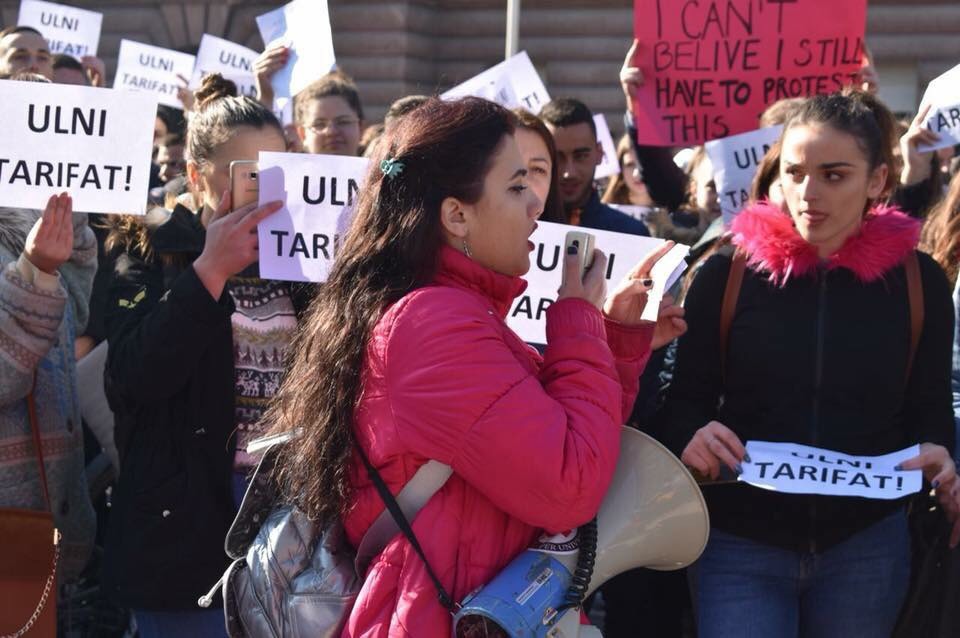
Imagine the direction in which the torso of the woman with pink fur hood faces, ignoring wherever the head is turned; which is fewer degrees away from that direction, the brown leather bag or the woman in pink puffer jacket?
the woman in pink puffer jacket

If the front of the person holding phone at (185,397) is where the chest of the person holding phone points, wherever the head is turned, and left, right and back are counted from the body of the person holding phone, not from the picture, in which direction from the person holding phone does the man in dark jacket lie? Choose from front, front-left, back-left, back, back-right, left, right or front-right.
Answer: left

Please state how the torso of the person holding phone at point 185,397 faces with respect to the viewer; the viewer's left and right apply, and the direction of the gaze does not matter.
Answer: facing the viewer and to the right of the viewer

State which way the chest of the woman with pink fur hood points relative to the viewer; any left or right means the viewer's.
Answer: facing the viewer

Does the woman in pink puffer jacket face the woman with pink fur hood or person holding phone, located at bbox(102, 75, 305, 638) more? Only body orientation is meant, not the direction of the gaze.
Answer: the woman with pink fur hood

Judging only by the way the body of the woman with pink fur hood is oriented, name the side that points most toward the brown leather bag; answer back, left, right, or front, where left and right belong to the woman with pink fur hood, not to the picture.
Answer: right

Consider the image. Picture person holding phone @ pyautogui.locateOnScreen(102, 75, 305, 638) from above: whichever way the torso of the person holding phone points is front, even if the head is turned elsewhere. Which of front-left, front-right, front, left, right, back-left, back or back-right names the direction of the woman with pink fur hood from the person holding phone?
front-left

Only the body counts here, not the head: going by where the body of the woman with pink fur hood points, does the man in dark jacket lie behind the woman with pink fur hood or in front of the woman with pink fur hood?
behind

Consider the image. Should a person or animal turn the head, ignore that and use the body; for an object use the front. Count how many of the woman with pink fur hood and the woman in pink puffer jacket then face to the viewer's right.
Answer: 1

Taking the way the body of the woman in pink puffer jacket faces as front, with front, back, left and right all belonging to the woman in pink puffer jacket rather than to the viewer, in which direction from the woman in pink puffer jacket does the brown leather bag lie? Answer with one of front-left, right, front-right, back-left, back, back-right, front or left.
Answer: back-left

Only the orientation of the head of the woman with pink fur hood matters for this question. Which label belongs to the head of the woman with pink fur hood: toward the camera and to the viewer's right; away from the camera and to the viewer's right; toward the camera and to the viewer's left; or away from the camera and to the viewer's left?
toward the camera and to the viewer's left

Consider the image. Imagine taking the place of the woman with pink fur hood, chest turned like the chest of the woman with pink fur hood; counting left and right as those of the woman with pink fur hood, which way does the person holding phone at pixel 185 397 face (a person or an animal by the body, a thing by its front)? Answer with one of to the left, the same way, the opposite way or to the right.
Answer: to the left

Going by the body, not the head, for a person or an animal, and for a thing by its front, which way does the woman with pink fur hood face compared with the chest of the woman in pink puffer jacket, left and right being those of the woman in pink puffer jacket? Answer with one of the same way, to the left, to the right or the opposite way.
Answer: to the right

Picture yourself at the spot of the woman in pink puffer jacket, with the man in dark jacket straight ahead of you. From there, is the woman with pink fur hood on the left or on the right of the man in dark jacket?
right

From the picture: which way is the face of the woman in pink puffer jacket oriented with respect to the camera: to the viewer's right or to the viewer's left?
to the viewer's right

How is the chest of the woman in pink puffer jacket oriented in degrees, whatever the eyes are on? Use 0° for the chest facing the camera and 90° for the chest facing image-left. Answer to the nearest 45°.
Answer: approximately 270°
